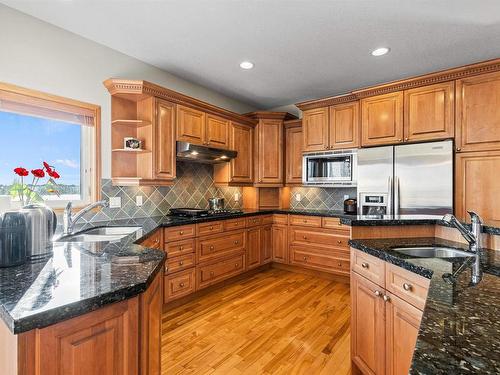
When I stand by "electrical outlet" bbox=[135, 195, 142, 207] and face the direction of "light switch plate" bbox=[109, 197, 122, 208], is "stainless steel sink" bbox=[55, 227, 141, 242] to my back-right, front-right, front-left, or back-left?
front-left

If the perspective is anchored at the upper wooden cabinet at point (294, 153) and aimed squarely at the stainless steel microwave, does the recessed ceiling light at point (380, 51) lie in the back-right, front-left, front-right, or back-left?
front-right

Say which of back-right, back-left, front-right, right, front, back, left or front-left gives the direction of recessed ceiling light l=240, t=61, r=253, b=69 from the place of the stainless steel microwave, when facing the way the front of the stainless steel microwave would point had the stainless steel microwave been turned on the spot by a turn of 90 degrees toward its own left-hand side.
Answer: back-right

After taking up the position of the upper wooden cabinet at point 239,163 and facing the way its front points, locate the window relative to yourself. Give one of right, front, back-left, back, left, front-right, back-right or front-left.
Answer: right

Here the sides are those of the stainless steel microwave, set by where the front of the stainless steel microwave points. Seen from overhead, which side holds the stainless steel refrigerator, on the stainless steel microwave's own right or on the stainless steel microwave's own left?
on the stainless steel microwave's own left

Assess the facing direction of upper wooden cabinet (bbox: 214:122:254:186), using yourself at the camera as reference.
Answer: facing the viewer and to the right of the viewer

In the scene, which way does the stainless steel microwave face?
toward the camera

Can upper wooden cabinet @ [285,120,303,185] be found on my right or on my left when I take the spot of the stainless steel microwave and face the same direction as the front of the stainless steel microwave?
on my right

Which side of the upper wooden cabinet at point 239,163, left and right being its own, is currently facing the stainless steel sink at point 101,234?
right

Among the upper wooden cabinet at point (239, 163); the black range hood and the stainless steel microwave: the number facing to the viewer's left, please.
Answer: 0

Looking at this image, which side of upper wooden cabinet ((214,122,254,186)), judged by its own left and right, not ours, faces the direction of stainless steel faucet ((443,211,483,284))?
front

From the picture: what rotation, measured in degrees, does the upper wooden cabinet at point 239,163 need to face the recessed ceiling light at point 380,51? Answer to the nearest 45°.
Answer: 0° — it already faces it

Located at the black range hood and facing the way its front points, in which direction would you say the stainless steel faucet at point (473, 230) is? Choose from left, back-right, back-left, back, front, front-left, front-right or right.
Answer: front

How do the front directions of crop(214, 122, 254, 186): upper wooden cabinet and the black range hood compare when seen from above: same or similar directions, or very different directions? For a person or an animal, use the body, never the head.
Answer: same or similar directions

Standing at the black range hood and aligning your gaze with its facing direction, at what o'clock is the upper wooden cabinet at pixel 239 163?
The upper wooden cabinet is roughly at 9 o'clock from the black range hood.

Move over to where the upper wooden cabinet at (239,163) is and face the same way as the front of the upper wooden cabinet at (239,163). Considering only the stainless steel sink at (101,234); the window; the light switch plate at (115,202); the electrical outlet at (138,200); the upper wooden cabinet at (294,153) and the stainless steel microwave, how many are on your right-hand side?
4
